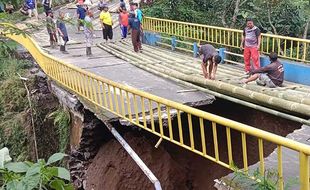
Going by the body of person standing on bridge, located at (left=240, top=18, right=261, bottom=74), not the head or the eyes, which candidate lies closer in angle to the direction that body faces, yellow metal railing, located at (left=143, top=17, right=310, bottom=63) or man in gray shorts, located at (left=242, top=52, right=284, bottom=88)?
the man in gray shorts

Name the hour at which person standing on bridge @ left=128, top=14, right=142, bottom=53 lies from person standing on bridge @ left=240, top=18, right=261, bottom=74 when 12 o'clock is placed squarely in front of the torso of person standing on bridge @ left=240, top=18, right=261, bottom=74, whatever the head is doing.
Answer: person standing on bridge @ left=128, top=14, right=142, bottom=53 is roughly at 4 o'clock from person standing on bridge @ left=240, top=18, right=261, bottom=74.

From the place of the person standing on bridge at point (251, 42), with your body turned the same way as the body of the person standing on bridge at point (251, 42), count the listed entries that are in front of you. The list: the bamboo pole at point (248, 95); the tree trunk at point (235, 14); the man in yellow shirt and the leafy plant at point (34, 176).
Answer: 2

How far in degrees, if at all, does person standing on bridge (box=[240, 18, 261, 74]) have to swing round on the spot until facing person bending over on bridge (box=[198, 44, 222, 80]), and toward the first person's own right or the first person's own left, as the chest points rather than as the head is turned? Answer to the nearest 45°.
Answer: approximately 45° to the first person's own right

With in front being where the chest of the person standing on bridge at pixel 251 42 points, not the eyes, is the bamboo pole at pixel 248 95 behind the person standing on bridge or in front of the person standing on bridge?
in front

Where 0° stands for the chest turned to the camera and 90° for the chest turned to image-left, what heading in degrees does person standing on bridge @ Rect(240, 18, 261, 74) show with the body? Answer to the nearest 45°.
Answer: approximately 0°

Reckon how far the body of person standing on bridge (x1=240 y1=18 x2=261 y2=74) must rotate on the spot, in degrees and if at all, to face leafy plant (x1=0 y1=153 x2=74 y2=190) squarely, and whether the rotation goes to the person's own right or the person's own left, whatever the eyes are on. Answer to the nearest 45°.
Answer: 0° — they already face it

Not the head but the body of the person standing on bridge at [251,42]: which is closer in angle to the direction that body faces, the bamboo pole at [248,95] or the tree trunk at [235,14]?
the bamboo pole

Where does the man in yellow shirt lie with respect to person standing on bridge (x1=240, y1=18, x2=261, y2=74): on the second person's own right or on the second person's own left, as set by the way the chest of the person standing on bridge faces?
on the second person's own right

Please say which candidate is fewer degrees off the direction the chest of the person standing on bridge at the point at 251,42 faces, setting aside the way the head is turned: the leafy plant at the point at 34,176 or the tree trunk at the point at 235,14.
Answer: the leafy plant

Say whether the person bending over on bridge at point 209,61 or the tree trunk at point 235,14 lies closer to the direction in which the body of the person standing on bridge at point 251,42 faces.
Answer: the person bending over on bridge

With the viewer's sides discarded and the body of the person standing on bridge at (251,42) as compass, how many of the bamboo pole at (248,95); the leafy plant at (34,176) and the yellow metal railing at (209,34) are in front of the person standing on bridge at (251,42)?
2

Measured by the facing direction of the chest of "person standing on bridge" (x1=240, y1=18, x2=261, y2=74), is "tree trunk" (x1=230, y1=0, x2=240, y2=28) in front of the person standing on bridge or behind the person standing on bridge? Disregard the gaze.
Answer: behind

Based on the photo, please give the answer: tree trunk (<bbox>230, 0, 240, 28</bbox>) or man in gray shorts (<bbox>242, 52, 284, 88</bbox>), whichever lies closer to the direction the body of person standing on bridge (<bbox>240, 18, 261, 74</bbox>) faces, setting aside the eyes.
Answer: the man in gray shorts
